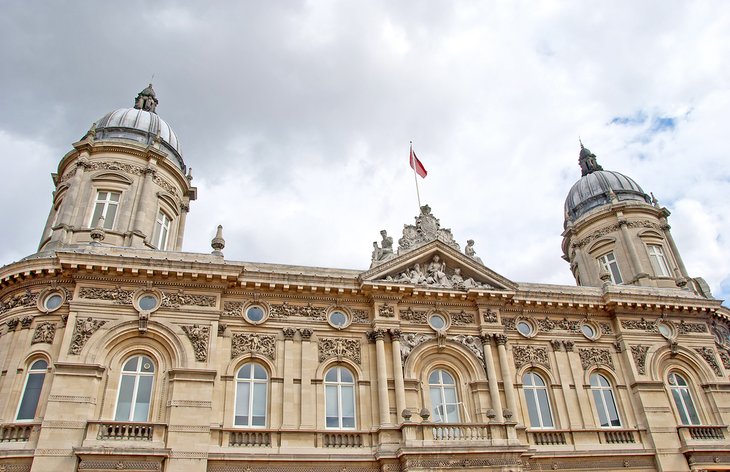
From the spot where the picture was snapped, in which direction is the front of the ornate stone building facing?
facing the viewer
